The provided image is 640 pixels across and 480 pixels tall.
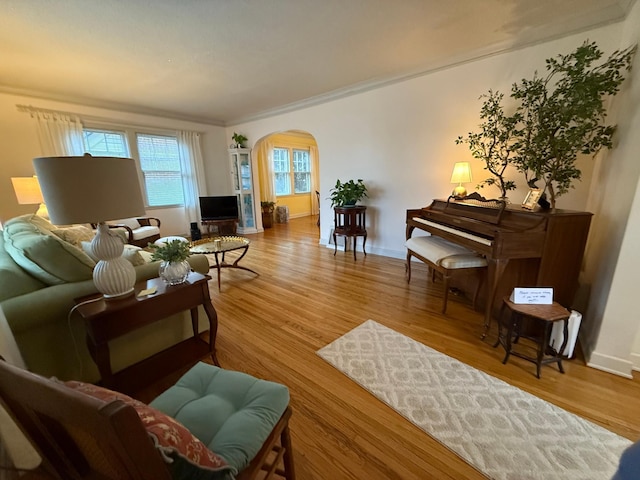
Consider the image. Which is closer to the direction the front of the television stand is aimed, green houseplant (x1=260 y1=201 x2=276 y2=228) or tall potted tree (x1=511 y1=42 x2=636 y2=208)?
the tall potted tree

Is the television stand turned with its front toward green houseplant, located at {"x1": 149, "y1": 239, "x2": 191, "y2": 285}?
yes

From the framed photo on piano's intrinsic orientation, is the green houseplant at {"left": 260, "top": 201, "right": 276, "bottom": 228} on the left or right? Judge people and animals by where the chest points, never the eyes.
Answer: on its right

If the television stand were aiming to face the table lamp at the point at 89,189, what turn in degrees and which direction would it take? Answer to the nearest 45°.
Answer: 0° — it already faces it

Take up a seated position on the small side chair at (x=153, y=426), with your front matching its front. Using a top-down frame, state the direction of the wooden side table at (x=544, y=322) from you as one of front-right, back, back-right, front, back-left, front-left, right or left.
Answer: front-right

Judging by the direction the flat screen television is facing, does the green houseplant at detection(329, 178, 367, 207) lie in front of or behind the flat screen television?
in front

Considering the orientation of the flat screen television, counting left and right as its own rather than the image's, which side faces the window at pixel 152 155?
right

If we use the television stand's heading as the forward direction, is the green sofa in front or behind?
in front

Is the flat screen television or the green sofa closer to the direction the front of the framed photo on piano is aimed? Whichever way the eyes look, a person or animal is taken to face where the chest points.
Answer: the green sofa

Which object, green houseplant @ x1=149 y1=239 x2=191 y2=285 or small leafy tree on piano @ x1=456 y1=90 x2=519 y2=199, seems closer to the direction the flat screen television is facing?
the green houseplant

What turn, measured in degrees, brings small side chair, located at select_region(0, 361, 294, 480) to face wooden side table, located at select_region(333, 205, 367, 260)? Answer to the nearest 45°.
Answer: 0° — it already faces it

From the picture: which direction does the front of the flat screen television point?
toward the camera

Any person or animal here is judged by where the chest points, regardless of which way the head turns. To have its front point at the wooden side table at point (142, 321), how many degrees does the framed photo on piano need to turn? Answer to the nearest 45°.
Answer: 0° — it already faces it

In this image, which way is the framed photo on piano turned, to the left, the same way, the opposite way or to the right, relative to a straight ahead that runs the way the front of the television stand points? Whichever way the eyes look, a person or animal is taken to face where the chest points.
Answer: to the right

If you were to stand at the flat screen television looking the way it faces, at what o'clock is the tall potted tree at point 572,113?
The tall potted tree is roughly at 11 o'clock from the flat screen television.

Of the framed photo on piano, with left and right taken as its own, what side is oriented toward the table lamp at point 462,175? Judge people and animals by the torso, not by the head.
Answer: right

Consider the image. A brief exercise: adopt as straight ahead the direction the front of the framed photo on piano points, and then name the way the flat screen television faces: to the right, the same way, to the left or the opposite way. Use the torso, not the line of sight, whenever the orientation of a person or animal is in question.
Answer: to the left

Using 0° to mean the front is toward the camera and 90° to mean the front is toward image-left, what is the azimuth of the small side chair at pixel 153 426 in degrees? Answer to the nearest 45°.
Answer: approximately 225°
